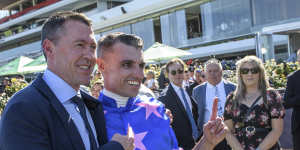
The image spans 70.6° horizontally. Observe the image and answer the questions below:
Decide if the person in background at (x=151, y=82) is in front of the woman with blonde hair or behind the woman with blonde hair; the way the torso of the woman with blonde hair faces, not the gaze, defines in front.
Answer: behind

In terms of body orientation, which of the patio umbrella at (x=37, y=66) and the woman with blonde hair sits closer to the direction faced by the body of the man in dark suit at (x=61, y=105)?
the woman with blonde hair

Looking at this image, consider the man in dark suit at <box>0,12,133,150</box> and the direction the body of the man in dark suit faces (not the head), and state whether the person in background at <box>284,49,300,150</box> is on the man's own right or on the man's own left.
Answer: on the man's own left

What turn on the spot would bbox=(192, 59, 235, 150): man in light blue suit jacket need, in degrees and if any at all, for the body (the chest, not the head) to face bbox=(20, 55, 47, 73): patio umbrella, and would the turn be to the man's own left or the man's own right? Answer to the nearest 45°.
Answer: approximately 135° to the man's own right

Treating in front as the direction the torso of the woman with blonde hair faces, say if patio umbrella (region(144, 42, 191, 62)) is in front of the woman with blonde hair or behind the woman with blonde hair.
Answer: behind

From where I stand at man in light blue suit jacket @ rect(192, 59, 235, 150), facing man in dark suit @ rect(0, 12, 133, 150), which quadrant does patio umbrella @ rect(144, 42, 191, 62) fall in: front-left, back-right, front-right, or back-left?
back-right

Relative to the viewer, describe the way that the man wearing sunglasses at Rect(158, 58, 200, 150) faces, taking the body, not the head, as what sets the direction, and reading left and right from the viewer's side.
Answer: facing the viewer and to the right of the viewer

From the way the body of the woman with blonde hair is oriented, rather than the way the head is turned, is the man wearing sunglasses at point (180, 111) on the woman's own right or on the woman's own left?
on the woman's own right

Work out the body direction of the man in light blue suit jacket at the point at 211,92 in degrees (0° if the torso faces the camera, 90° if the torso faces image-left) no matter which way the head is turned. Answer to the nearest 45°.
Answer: approximately 0°

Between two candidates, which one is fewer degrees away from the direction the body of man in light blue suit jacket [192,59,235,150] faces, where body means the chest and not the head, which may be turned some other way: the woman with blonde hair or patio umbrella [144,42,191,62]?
the woman with blonde hair
